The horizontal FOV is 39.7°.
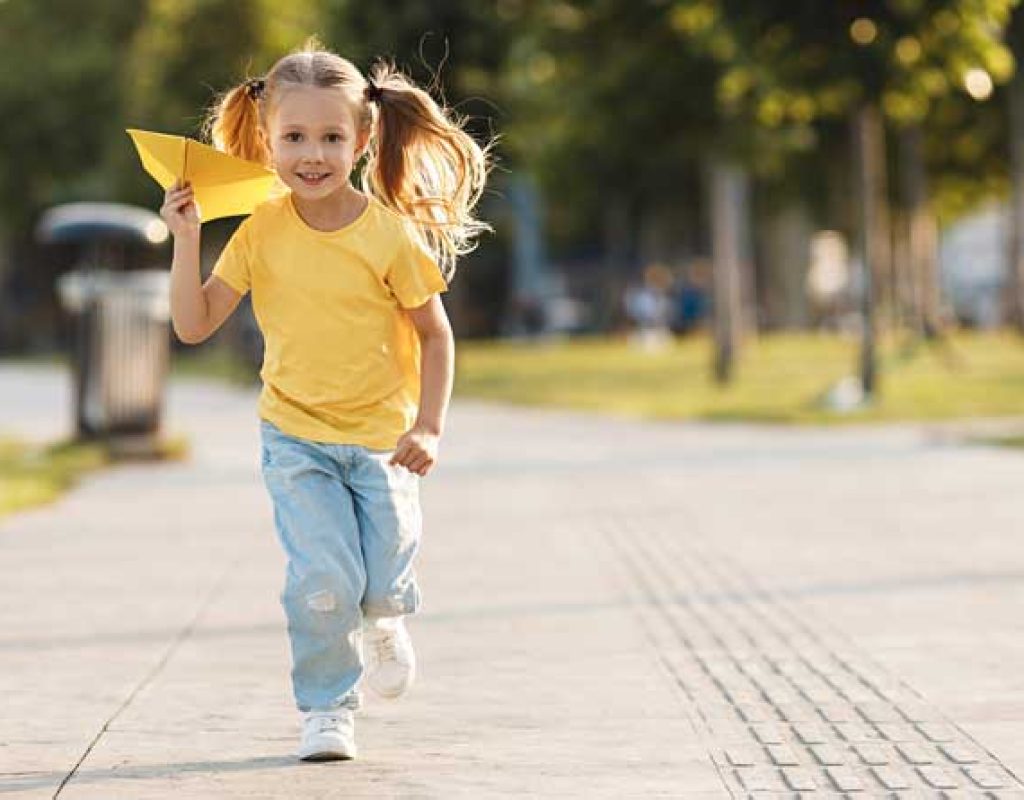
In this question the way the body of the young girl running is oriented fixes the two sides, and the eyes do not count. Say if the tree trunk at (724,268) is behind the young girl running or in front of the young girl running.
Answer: behind

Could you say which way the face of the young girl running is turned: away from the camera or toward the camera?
toward the camera

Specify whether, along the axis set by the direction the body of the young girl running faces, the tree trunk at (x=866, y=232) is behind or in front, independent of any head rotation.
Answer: behind

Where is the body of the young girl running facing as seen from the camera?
toward the camera

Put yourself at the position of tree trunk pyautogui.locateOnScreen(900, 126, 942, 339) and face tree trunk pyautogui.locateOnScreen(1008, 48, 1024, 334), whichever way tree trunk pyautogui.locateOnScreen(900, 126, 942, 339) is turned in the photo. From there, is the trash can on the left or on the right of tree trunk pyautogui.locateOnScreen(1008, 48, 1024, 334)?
right

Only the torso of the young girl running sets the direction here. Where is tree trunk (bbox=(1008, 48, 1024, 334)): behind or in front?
behind

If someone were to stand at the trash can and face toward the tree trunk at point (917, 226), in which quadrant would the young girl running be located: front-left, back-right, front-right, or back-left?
back-right

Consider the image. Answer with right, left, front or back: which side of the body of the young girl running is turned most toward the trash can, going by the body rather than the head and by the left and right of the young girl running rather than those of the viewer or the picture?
back

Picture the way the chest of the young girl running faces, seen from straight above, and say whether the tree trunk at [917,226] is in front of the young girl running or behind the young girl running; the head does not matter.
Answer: behind
